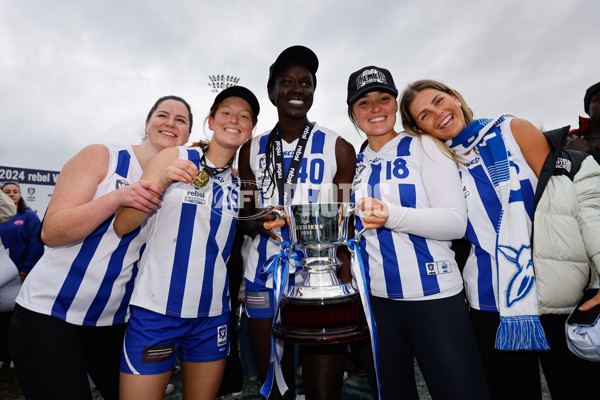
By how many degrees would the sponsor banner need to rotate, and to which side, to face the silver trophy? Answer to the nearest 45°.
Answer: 0° — it already faces it

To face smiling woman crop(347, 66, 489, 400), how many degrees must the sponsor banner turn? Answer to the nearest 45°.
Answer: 0° — it already faces them

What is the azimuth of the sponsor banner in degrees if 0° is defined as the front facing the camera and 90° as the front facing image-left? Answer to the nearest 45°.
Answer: approximately 0°
